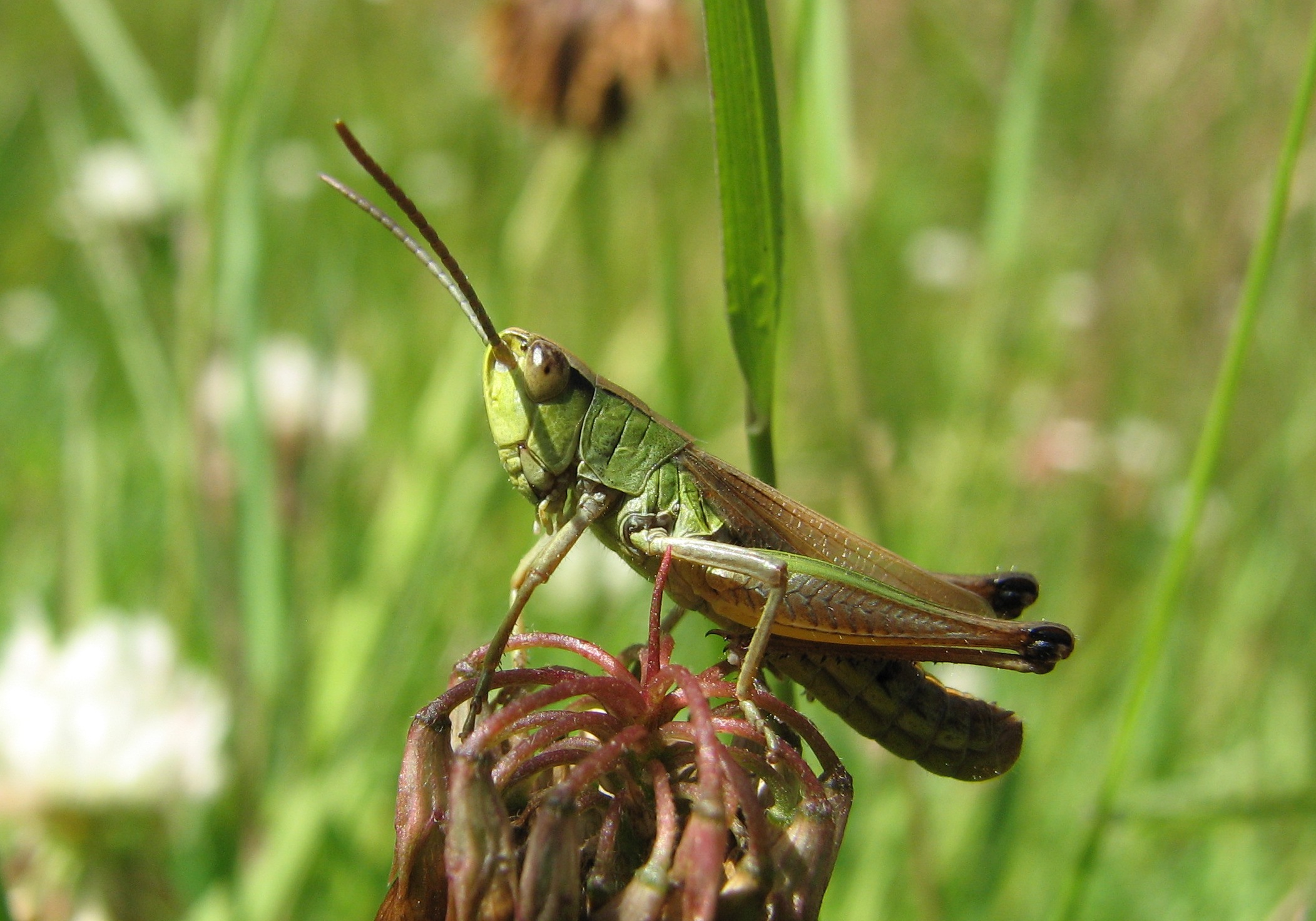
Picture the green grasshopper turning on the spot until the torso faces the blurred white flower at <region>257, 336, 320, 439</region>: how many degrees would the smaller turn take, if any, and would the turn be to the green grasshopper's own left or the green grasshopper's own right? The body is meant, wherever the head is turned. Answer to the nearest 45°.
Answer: approximately 45° to the green grasshopper's own right

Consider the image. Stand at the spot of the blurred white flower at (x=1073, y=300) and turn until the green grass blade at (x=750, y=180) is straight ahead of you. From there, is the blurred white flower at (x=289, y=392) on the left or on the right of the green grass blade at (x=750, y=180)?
right

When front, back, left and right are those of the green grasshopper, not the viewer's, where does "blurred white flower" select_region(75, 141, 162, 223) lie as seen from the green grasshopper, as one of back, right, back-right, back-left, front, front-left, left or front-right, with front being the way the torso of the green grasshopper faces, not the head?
front-right

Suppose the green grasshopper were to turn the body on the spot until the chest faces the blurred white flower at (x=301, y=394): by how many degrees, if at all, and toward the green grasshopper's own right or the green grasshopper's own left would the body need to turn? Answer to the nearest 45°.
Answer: approximately 45° to the green grasshopper's own right

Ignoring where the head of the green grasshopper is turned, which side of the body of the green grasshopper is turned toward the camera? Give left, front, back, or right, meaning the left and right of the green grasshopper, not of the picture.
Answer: left

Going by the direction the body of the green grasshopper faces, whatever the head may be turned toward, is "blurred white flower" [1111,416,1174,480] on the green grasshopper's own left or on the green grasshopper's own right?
on the green grasshopper's own right
